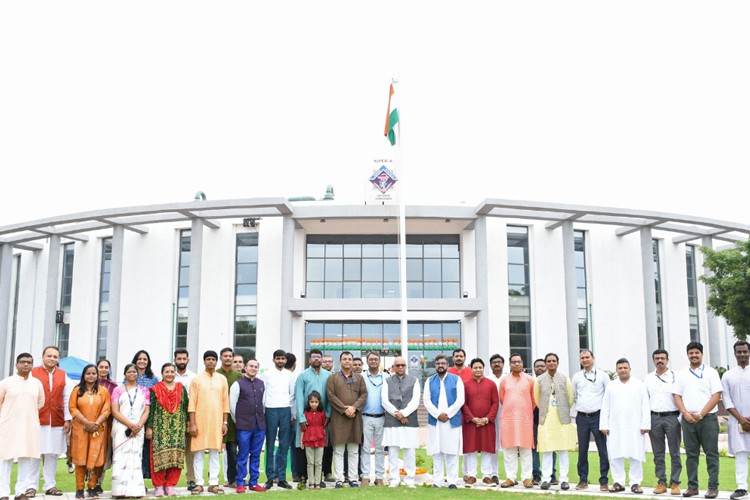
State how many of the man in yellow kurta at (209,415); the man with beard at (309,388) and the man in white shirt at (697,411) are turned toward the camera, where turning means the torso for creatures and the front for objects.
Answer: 3

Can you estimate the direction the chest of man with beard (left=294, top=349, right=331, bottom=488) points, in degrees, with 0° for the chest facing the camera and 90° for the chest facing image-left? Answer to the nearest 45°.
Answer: approximately 0°

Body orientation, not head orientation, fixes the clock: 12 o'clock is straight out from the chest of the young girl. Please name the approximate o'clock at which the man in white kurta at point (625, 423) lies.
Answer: The man in white kurta is roughly at 9 o'clock from the young girl.

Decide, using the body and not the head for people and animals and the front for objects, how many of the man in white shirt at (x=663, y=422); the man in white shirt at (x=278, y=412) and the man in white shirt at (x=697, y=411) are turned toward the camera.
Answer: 3

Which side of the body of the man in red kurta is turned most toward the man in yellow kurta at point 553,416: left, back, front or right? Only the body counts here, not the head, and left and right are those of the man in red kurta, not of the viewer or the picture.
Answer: left

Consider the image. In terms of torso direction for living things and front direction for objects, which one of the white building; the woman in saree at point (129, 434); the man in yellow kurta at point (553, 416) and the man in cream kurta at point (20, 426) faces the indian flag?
the white building

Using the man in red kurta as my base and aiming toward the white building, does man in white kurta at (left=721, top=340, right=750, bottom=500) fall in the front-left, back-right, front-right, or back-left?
back-right

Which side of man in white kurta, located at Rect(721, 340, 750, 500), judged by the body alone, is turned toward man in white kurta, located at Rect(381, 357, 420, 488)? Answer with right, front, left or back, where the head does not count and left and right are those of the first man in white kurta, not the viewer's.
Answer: right

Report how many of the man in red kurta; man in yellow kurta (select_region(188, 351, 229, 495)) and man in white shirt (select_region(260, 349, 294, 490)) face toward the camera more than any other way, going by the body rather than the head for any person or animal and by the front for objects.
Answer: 3
